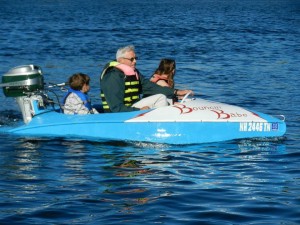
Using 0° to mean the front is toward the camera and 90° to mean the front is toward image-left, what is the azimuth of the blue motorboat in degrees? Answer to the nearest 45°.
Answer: approximately 270°
